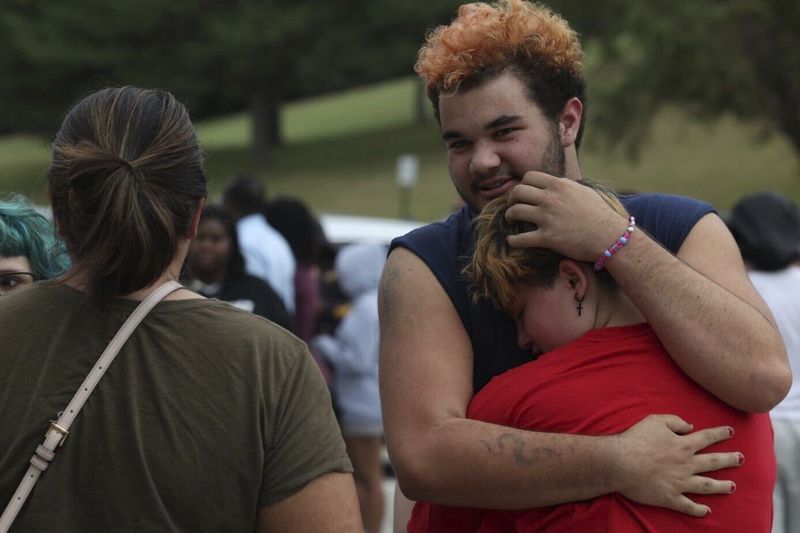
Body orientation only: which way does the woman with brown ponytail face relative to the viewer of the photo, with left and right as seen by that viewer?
facing away from the viewer

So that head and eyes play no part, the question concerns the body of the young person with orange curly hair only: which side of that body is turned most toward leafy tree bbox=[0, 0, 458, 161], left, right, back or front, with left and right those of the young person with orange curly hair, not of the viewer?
back

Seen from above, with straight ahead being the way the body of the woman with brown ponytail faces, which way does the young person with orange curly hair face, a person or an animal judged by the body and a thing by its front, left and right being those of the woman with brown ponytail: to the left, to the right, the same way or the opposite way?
the opposite way

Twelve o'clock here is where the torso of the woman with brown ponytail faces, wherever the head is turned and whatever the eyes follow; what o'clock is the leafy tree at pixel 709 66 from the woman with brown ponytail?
The leafy tree is roughly at 1 o'clock from the woman with brown ponytail.

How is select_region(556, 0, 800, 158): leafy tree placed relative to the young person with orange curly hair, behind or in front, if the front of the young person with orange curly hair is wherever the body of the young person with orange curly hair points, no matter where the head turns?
behind

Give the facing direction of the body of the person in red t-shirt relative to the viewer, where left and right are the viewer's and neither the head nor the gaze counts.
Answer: facing away from the viewer and to the left of the viewer
